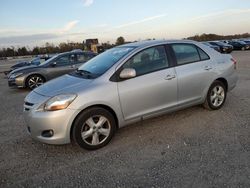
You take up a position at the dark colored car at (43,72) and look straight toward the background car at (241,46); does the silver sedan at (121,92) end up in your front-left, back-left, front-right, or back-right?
back-right

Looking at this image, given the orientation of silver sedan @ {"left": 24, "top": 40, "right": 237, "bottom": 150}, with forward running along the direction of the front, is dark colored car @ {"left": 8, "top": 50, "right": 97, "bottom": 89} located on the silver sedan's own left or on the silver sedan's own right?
on the silver sedan's own right

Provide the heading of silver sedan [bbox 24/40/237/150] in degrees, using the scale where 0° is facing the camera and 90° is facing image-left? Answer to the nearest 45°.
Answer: approximately 45°

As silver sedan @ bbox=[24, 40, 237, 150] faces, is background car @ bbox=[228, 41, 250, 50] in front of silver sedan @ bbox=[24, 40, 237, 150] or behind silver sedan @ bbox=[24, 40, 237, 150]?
behind

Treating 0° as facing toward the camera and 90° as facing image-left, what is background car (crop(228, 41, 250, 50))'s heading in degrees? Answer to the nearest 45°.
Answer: approximately 315°

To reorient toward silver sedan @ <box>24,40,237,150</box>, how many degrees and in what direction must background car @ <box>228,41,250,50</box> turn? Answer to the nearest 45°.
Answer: approximately 45° to its right

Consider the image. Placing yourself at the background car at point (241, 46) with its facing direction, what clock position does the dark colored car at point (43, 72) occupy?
The dark colored car is roughly at 2 o'clock from the background car.

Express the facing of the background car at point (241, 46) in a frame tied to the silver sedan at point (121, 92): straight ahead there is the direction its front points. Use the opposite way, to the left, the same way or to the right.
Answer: to the left
